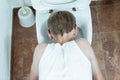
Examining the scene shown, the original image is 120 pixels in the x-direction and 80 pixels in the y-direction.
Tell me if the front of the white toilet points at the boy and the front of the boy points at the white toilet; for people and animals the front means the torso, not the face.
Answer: yes

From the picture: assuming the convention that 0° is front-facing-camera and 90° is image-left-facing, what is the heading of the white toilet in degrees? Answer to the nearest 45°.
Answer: approximately 0°

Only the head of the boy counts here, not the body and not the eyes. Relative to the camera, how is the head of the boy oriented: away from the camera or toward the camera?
away from the camera

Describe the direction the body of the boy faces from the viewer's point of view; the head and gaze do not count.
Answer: away from the camera

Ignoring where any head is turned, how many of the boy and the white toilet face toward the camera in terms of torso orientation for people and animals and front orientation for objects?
1

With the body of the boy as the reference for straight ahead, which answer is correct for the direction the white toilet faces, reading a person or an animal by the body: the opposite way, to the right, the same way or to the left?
the opposite way
